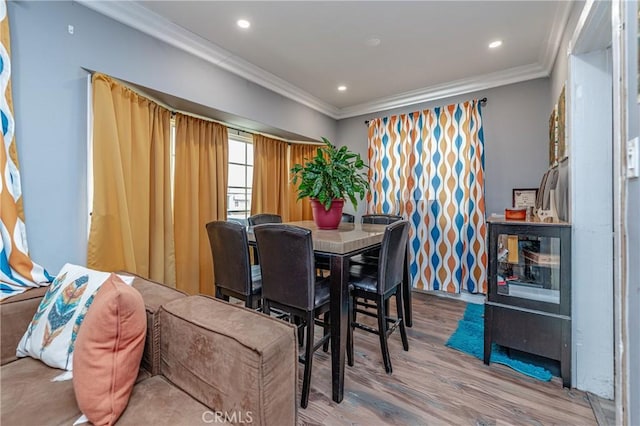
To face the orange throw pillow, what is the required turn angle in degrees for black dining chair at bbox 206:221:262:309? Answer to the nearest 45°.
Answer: approximately 180°

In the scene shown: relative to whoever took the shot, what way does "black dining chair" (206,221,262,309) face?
facing away from the viewer and to the right of the viewer

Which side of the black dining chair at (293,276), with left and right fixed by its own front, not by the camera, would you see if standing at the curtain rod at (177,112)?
left

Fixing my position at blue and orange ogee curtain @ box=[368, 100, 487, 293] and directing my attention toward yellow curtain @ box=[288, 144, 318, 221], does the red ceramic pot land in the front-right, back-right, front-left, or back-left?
front-left

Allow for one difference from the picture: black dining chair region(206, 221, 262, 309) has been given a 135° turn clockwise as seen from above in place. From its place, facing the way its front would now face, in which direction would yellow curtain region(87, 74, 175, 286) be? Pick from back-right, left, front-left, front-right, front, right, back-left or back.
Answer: back-right

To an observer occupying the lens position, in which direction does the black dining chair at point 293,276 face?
facing away from the viewer and to the right of the viewer

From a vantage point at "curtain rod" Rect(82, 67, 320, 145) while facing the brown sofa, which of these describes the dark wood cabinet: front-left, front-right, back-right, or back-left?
front-left

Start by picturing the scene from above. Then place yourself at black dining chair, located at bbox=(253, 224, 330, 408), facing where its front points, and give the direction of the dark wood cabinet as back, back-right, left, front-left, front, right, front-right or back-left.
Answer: front-right
